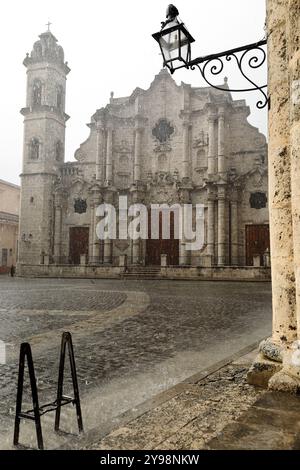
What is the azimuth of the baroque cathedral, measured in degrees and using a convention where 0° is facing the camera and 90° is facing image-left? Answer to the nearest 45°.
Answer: approximately 0°

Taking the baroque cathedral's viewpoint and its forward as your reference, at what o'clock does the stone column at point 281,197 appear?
The stone column is roughly at 12 o'clock from the baroque cathedral.

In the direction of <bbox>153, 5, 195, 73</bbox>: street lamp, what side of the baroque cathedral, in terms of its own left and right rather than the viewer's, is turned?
front
